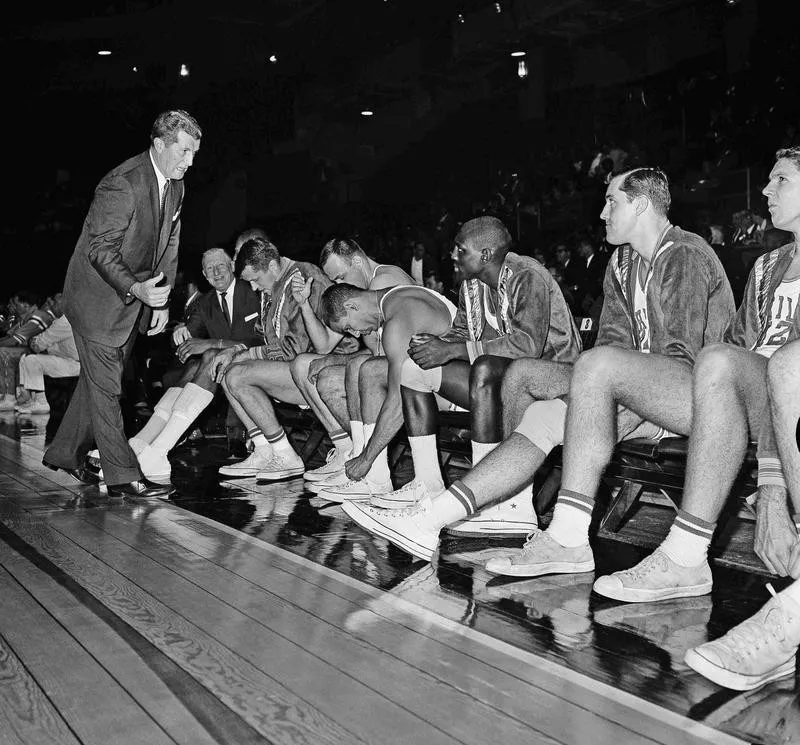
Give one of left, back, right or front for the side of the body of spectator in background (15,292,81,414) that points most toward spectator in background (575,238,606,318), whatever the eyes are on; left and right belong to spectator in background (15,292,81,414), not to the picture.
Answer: back

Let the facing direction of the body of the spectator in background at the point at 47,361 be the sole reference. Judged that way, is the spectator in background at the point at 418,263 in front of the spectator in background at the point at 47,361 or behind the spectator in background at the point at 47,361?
behind

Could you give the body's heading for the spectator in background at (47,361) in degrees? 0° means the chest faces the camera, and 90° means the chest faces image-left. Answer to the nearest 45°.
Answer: approximately 90°

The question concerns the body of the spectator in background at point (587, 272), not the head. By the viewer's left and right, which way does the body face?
facing the viewer and to the left of the viewer

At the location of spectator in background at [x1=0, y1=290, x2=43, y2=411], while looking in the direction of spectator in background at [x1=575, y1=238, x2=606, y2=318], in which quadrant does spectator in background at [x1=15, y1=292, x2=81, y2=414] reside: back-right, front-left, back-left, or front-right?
front-right

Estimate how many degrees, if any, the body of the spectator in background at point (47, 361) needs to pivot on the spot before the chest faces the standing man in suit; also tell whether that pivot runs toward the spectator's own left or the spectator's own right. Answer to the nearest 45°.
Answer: approximately 90° to the spectator's own left

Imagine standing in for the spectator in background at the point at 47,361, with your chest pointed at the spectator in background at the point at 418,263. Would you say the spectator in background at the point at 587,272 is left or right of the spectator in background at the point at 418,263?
right

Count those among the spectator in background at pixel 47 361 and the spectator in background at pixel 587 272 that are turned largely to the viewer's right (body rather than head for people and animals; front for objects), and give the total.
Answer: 0

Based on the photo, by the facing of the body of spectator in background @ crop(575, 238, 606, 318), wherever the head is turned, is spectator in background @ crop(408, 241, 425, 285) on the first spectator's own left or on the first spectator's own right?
on the first spectator's own right
